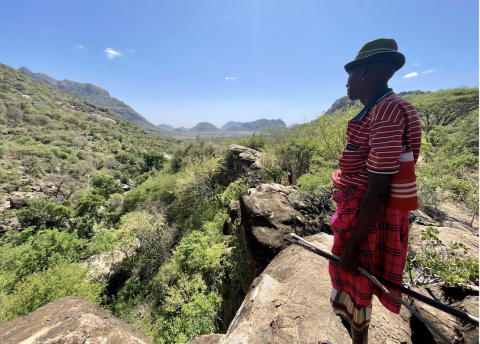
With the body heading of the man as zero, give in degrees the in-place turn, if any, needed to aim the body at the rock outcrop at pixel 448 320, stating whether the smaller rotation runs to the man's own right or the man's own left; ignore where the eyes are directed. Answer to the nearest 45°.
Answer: approximately 135° to the man's own right

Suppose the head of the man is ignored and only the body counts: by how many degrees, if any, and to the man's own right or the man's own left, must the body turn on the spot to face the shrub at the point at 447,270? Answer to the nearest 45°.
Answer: approximately 135° to the man's own right

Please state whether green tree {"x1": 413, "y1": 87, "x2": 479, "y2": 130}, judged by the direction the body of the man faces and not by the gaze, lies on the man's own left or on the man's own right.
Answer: on the man's own right

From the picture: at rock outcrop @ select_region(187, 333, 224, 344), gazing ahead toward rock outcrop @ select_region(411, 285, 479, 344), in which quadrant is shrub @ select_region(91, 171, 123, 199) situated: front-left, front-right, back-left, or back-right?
back-left

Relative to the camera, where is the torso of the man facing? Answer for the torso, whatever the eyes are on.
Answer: to the viewer's left

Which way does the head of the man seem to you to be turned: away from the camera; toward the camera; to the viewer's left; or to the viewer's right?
to the viewer's left
